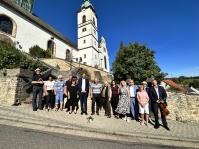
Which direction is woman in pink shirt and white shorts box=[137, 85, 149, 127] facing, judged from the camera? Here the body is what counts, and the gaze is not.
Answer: toward the camera

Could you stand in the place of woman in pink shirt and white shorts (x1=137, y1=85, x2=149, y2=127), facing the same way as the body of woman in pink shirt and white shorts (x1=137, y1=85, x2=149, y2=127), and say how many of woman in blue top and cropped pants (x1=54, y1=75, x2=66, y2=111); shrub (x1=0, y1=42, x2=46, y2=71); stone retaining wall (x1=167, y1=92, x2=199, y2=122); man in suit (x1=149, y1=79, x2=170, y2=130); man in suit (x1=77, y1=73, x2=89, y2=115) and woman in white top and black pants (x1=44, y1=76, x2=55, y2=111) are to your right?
4

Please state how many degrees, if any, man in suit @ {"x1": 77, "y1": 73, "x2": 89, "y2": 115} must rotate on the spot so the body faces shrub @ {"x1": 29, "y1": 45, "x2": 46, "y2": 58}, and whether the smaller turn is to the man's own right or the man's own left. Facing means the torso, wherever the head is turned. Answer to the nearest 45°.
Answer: approximately 135° to the man's own right

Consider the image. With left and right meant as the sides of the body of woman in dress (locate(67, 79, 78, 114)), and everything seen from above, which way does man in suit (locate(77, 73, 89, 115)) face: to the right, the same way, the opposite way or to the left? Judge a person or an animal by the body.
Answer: the same way

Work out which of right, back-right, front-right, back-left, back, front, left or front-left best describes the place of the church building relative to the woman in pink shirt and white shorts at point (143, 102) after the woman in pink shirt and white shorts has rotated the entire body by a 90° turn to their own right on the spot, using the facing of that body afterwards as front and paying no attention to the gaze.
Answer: front-right

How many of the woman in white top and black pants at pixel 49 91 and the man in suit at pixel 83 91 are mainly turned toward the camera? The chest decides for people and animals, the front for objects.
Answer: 2

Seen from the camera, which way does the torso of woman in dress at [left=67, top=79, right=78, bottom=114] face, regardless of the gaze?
toward the camera

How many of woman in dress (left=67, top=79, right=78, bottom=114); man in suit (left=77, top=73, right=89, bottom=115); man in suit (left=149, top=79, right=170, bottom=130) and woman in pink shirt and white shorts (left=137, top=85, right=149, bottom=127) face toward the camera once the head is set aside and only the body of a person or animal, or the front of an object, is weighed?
4

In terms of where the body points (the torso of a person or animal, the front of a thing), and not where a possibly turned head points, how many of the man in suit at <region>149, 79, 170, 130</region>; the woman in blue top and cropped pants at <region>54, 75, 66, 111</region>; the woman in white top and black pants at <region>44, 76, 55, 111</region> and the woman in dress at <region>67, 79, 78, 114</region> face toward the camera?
4

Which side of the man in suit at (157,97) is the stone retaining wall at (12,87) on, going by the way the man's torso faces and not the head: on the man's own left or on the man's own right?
on the man's own right

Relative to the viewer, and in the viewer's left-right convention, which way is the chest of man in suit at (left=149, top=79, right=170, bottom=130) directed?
facing the viewer

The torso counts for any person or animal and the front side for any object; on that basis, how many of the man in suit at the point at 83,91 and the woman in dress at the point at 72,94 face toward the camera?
2

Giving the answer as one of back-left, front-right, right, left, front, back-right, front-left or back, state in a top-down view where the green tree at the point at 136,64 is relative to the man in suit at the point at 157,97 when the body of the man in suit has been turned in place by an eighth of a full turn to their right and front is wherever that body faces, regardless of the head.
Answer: back-right

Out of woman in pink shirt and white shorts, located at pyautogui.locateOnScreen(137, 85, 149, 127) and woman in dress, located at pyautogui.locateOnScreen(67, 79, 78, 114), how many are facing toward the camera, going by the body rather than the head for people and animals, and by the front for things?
2

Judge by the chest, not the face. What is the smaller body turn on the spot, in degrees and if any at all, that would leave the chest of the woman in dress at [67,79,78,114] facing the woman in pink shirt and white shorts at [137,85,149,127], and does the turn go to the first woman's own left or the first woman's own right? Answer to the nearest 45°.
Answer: approximately 90° to the first woman's own left
